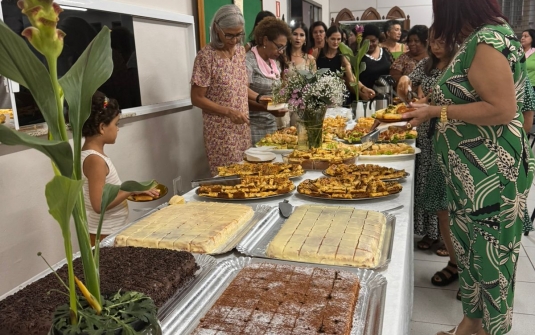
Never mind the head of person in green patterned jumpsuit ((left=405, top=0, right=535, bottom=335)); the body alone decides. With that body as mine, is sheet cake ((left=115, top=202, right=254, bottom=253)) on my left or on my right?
on my left

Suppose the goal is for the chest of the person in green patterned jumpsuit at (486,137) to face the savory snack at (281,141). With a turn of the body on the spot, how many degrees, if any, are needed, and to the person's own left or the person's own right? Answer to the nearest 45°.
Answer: approximately 45° to the person's own right

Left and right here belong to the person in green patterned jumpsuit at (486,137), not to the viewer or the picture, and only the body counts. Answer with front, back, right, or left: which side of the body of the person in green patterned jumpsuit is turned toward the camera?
left

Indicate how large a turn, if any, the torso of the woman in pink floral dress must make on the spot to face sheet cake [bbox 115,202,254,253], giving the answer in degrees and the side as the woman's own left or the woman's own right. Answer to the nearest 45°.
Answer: approximately 45° to the woman's own right

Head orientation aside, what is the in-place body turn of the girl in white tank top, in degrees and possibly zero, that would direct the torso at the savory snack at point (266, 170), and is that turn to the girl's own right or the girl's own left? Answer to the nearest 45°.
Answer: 0° — they already face it

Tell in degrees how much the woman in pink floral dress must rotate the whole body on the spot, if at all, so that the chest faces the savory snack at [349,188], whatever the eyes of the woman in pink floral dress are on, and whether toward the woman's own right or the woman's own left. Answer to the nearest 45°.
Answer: approximately 45° to the woman's own right

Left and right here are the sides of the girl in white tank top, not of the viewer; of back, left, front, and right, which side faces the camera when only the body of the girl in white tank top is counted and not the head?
right

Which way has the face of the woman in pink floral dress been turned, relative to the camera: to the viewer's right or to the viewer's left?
to the viewer's right

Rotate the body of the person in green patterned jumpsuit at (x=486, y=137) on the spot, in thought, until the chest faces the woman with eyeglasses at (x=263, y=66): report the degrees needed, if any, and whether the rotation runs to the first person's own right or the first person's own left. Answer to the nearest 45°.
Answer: approximately 45° to the first person's own right

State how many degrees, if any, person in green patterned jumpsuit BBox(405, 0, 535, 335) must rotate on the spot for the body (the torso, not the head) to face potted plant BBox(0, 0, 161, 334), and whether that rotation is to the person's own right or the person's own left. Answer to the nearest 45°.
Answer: approximately 90° to the person's own left

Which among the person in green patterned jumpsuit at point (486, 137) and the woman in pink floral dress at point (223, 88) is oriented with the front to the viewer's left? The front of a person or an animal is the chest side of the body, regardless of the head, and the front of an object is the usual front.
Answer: the person in green patterned jumpsuit

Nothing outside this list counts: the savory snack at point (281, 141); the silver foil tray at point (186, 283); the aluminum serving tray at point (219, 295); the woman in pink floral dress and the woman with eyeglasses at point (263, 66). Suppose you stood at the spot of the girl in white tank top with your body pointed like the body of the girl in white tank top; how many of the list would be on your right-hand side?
2
